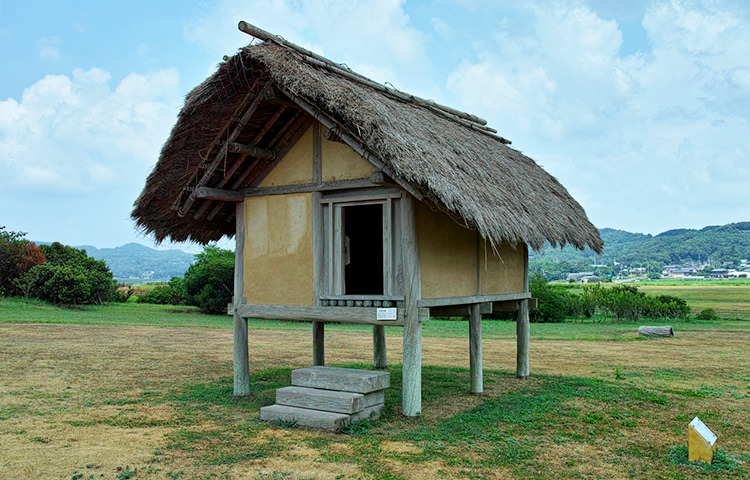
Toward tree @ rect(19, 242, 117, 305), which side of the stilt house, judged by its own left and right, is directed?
right

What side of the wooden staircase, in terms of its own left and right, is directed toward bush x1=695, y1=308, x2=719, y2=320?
back

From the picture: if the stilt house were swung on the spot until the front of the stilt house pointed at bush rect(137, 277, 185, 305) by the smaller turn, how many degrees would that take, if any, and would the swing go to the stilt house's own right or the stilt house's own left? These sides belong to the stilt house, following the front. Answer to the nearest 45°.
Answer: approximately 135° to the stilt house's own right

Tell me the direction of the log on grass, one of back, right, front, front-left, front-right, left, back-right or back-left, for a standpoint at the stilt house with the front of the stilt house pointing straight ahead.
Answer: back

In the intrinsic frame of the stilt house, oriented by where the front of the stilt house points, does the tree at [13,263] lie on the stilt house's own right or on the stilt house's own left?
on the stilt house's own right

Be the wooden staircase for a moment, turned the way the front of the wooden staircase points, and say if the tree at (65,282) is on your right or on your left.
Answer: on your right

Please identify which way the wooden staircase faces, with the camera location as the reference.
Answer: facing the viewer and to the left of the viewer

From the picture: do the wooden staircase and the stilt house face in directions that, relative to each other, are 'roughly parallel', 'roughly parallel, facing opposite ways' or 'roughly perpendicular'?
roughly parallel

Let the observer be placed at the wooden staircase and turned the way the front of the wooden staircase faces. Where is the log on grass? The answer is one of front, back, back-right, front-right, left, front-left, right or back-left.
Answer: back

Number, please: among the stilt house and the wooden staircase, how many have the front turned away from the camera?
0

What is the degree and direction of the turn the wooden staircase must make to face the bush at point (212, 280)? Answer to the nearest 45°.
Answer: approximately 135° to its right
